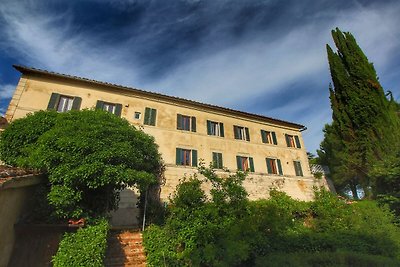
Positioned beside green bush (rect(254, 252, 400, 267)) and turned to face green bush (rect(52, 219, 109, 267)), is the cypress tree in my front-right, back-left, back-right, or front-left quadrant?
back-right

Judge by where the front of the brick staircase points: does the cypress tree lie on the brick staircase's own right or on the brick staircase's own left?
on the brick staircase's own left

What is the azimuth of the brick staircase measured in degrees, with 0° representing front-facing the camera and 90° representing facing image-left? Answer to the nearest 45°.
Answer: approximately 0°

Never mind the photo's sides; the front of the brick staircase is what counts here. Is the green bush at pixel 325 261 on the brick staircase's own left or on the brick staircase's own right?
on the brick staircase's own left

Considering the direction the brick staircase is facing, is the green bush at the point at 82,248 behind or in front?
in front

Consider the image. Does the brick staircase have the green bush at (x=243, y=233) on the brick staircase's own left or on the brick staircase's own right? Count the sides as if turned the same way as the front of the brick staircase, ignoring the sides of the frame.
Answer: on the brick staircase's own left
